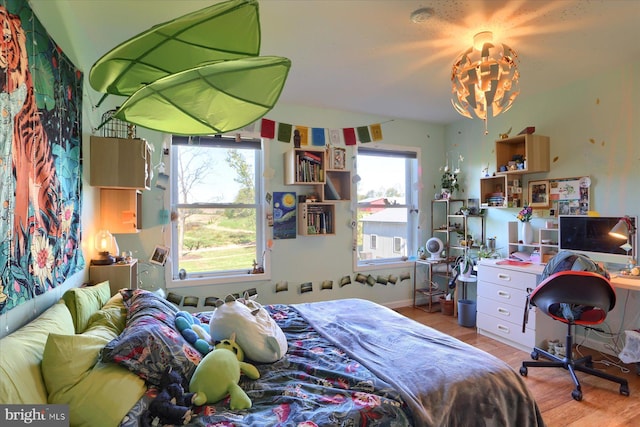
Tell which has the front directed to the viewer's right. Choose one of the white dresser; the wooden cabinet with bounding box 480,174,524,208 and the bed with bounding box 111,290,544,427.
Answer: the bed

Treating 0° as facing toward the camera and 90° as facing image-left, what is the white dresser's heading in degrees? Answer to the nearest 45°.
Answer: approximately 45°

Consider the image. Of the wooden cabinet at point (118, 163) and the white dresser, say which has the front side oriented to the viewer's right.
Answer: the wooden cabinet

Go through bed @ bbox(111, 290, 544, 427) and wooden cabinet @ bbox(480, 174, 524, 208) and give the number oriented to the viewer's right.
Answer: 1

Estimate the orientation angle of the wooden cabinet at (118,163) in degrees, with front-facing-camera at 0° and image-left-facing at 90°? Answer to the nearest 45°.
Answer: approximately 270°

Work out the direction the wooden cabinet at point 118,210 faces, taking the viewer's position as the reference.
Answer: facing to the right of the viewer

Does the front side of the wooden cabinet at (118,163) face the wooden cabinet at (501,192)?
yes

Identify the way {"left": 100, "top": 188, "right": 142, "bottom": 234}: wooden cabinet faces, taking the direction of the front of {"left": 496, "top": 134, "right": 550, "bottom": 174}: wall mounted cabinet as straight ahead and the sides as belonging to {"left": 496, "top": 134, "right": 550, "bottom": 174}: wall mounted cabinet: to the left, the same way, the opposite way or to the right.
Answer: the opposite way

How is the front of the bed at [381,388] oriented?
to the viewer's right

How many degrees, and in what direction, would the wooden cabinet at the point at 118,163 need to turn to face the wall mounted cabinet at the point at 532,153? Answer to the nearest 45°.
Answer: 0° — it already faces it

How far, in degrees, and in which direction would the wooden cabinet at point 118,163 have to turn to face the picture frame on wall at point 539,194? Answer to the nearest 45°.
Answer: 0° — it already faces it
